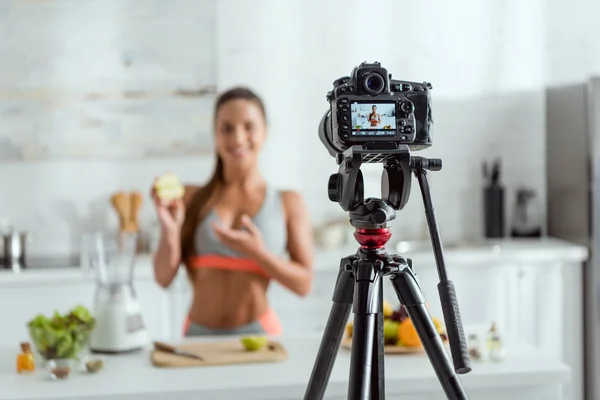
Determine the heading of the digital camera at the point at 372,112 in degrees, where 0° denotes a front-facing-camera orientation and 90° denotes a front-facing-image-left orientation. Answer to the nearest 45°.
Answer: approximately 135°

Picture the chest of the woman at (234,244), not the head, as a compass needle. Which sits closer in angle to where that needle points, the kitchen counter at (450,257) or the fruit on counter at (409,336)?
the fruit on counter

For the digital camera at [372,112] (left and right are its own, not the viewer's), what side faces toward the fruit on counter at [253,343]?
front

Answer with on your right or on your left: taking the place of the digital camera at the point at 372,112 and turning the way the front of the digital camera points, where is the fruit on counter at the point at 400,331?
on your right

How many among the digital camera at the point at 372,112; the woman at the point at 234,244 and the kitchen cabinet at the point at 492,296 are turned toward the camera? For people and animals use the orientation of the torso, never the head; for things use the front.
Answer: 2

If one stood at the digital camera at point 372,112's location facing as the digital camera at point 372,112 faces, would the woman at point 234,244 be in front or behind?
in front
